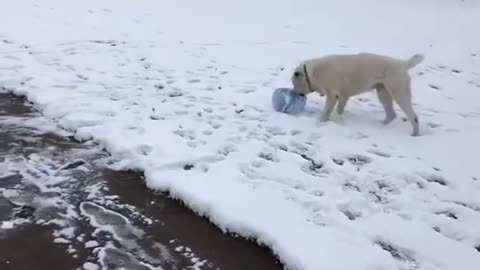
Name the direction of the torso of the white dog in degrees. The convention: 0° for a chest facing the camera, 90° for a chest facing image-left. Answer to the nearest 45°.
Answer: approximately 90°
